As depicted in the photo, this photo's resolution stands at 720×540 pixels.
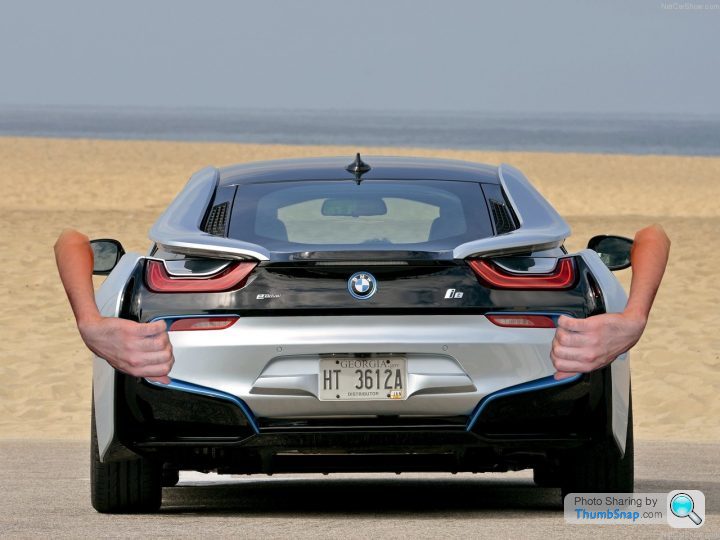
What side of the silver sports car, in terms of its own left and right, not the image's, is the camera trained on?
back
